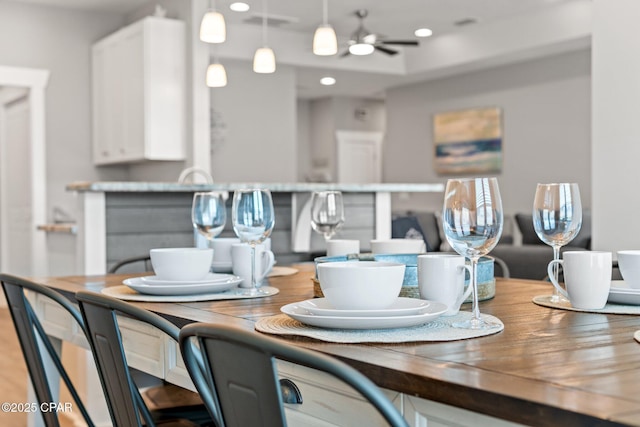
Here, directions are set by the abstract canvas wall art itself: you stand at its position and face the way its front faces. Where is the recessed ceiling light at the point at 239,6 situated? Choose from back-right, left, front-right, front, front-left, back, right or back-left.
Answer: front

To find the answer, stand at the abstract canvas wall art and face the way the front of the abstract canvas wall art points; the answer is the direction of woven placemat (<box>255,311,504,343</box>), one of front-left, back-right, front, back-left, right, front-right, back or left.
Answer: front-left

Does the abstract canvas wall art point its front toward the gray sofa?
no

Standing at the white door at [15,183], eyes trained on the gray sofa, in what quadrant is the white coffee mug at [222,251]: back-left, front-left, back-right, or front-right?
front-right

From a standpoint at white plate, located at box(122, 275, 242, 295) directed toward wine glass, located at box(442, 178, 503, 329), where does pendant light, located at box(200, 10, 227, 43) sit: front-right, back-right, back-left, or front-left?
back-left

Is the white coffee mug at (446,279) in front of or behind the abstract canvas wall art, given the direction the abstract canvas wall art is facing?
in front

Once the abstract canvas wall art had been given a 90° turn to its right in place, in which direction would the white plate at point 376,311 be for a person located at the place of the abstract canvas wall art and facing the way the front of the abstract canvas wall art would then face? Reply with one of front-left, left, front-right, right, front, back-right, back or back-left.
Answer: back-left

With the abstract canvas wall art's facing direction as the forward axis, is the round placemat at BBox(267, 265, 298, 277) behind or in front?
in front

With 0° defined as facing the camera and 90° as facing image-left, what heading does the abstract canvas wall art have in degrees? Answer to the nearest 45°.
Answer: approximately 45°

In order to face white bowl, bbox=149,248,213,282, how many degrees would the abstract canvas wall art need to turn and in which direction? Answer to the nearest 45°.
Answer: approximately 45° to its left

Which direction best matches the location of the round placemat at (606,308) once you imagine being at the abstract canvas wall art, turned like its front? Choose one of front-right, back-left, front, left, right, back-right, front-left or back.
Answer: front-left

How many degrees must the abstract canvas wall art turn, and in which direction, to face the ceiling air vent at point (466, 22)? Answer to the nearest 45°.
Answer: approximately 45° to its left

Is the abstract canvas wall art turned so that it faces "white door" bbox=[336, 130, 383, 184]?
no

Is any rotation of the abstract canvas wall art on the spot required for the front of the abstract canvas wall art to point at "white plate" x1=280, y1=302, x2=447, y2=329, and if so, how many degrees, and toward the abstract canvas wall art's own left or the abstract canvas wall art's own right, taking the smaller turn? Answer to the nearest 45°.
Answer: approximately 45° to the abstract canvas wall art's own left

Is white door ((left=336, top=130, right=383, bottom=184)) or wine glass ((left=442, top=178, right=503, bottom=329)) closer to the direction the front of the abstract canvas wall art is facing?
the wine glass

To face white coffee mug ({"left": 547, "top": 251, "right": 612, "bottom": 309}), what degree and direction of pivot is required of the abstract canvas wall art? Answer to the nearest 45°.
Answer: approximately 45° to its left
